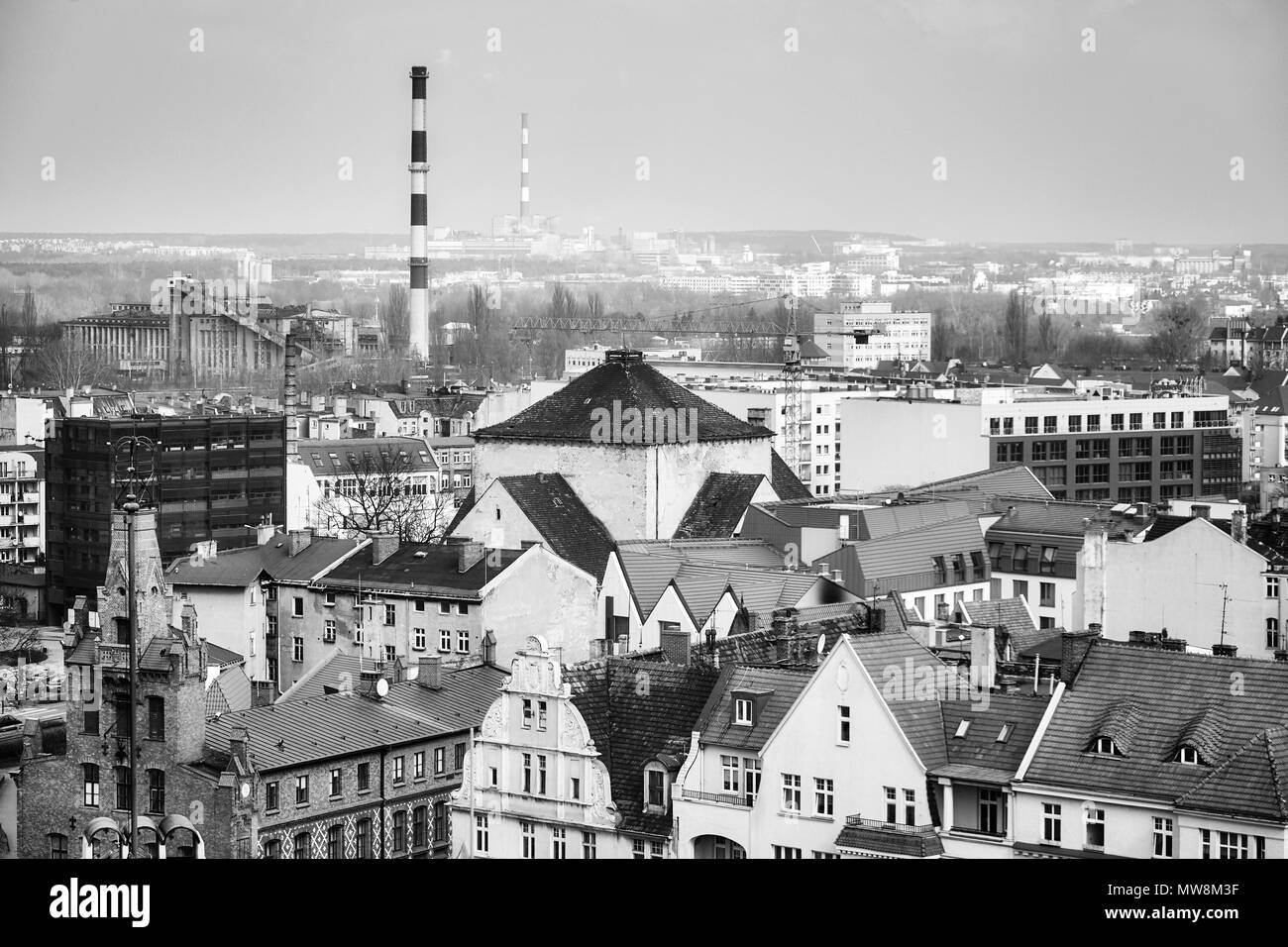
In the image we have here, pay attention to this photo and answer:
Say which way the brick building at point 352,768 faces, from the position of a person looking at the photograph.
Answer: facing the viewer and to the right of the viewer

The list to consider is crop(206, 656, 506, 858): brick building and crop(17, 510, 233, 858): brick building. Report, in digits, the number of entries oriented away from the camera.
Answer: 0

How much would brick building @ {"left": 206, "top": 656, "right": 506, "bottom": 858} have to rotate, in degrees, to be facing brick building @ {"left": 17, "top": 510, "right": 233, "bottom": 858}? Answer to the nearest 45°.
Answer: approximately 135° to its right

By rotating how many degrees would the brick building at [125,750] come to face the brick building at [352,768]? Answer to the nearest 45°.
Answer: approximately 90° to its left

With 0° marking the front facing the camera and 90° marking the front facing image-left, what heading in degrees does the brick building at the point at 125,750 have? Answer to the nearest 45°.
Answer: approximately 0°
